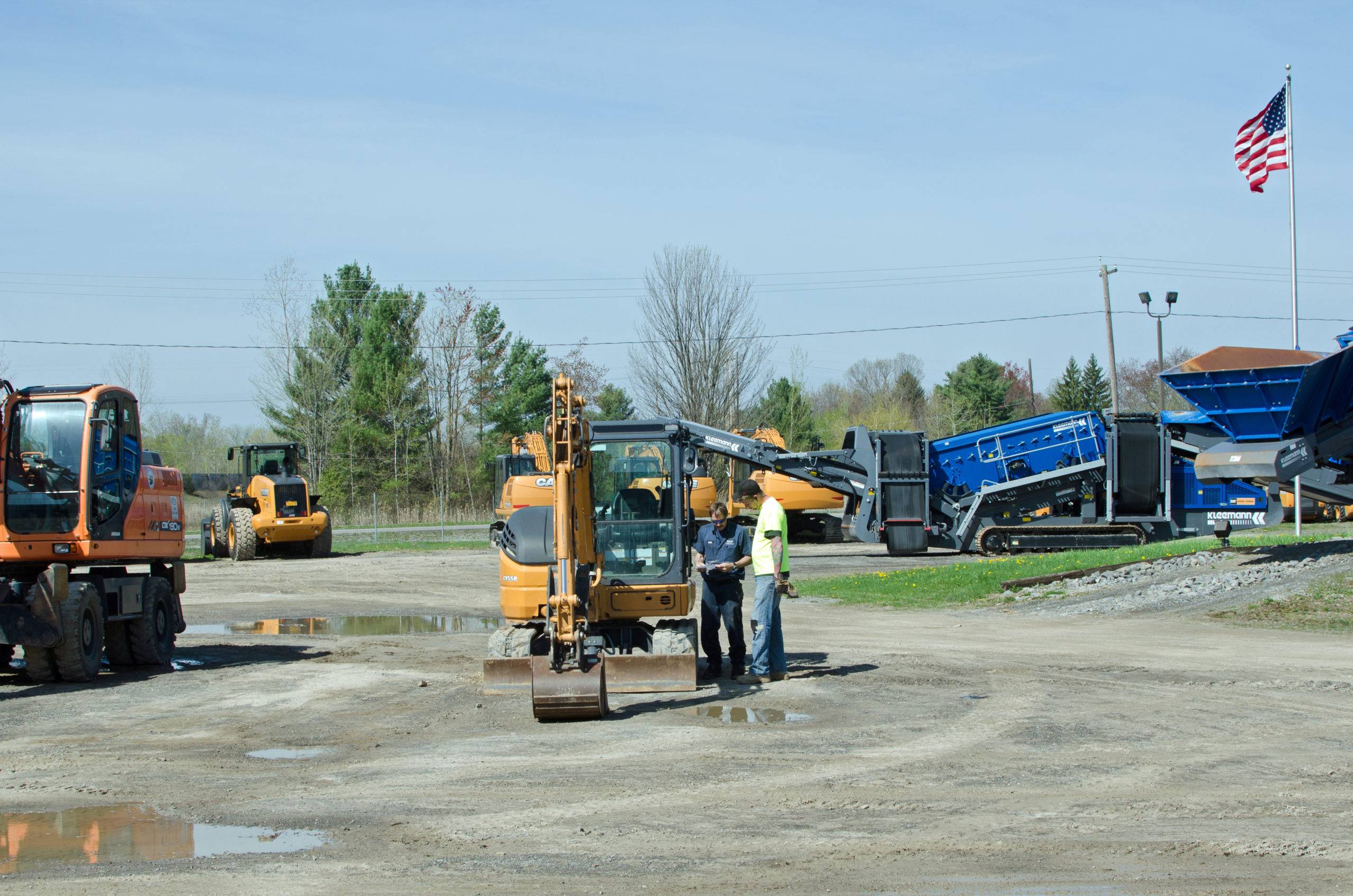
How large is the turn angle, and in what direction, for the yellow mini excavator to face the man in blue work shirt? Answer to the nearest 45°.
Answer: approximately 135° to its left

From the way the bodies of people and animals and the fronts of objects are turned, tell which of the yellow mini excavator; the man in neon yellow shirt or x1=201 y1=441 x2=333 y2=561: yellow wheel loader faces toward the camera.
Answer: the yellow mini excavator

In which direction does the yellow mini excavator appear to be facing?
toward the camera

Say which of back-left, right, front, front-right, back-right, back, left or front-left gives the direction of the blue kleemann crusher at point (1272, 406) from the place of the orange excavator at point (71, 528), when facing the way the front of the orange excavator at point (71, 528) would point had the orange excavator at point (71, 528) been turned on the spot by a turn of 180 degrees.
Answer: front-right

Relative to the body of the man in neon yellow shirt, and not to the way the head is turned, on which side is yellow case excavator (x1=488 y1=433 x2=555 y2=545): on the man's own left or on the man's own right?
on the man's own right

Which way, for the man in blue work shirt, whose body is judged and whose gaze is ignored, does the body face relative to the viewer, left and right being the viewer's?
facing the viewer

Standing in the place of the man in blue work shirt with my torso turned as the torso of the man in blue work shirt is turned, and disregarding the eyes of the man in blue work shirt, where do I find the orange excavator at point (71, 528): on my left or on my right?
on my right

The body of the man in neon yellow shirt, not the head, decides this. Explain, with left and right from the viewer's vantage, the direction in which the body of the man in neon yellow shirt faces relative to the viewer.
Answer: facing to the left of the viewer

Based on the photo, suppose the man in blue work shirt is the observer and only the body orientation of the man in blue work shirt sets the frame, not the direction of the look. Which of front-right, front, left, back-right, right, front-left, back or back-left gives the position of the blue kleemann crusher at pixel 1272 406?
back-left

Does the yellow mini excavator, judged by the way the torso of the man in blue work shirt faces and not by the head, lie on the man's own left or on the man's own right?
on the man's own right

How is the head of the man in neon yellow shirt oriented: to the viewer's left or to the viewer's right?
to the viewer's left

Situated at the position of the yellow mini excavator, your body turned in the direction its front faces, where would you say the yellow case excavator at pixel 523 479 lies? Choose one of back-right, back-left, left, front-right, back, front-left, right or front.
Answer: back

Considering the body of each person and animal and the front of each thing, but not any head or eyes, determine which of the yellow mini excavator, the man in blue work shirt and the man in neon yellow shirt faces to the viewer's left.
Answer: the man in neon yellow shirt
